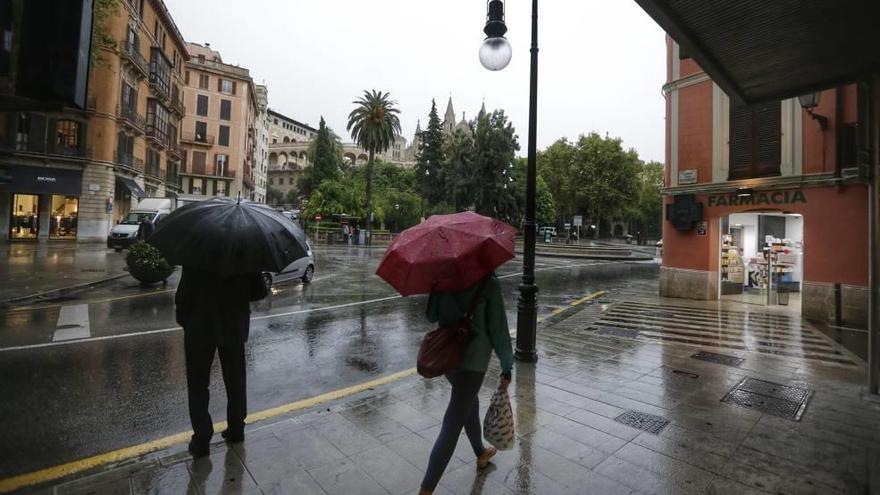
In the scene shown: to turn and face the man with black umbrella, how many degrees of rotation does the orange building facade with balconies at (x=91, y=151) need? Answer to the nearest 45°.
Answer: approximately 45° to its right

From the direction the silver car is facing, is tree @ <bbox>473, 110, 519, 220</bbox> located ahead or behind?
behind

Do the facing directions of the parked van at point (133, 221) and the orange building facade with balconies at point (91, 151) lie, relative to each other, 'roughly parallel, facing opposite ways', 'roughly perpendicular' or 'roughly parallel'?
roughly perpendicular

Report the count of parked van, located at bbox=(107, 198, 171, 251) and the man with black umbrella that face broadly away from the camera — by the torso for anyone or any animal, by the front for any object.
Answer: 1

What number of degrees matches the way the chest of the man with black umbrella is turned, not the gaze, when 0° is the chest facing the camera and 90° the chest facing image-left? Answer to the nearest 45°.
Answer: approximately 180°

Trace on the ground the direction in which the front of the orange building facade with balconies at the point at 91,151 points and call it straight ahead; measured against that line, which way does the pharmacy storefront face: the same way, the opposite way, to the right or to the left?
the opposite way

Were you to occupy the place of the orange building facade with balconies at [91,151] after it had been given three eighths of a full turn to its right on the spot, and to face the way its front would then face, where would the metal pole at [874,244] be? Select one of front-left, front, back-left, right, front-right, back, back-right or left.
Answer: left

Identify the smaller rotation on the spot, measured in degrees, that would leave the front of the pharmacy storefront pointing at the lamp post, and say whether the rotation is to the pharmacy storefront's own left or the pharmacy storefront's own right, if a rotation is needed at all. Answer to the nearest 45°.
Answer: approximately 45° to the pharmacy storefront's own left

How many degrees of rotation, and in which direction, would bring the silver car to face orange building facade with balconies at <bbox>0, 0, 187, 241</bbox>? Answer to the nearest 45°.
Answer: approximately 90° to its right

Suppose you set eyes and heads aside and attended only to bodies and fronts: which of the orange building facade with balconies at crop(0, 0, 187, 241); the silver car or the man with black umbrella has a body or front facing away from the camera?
the man with black umbrella

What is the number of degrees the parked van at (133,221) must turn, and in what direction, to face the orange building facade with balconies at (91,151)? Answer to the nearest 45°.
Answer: approximately 135° to its right

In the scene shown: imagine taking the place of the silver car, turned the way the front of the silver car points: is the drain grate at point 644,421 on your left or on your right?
on your left
